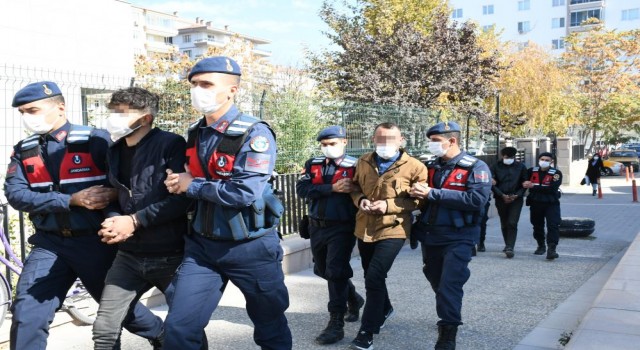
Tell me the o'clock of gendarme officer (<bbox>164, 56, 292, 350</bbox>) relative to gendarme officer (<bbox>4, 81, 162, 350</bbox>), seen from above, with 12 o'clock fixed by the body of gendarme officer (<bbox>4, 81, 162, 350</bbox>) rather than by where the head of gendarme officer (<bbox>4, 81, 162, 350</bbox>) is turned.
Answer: gendarme officer (<bbox>164, 56, 292, 350</bbox>) is roughly at 9 o'clock from gendarme officer (<bbox>4, 81, 162, 350</bbox>).

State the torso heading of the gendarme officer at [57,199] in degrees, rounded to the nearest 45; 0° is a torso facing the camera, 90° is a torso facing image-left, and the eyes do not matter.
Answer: approximately 45°

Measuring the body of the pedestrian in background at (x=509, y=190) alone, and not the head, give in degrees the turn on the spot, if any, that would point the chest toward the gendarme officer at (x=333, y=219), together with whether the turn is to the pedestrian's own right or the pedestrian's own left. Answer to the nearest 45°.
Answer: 0° — they already face them

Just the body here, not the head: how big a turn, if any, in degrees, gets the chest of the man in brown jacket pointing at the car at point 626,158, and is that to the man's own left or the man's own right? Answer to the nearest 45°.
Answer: approximately 180°

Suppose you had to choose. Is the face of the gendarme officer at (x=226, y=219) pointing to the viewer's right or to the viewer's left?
to the viewer's left
